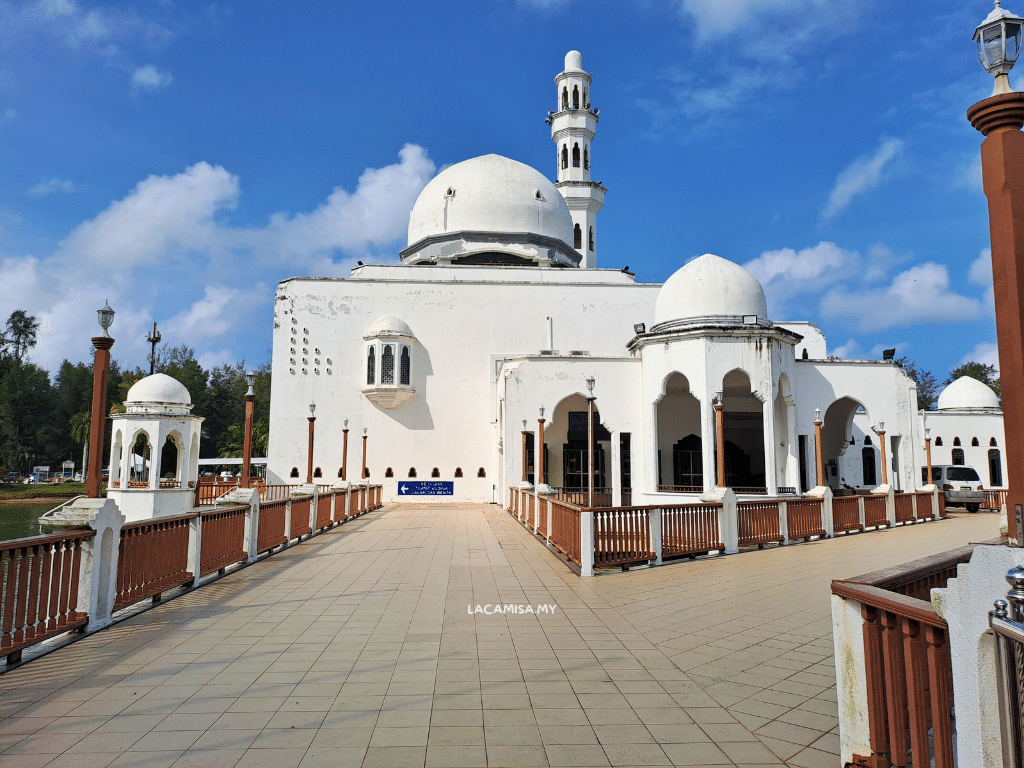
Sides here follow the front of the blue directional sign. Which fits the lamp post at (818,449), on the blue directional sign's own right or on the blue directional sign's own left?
on the blue directional sign's own left

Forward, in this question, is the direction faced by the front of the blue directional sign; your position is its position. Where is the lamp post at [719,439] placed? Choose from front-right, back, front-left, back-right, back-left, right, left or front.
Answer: front-left

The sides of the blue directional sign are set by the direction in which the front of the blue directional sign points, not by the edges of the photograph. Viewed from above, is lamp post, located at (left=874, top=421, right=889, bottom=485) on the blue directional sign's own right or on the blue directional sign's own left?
on the blue directional sign's own left

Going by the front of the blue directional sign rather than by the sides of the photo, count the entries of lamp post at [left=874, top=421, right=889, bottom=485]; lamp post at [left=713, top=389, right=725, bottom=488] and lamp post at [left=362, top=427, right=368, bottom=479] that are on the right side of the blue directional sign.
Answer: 1

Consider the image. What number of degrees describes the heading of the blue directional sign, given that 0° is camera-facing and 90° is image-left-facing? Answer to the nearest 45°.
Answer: approximately 0°

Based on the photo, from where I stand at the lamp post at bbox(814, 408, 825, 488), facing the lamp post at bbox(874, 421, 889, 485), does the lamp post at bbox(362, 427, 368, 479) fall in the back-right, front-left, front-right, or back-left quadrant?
back-left

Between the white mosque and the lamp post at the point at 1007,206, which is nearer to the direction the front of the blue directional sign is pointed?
the lamp post

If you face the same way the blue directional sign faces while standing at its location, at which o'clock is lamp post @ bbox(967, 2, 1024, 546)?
The lamp post is roughly at 12 o'clock from the blue directional sign.

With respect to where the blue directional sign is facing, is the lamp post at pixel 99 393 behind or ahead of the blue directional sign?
ahead

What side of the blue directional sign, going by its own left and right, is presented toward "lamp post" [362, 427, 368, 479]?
right
